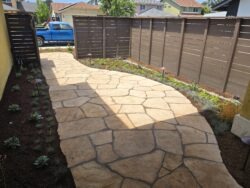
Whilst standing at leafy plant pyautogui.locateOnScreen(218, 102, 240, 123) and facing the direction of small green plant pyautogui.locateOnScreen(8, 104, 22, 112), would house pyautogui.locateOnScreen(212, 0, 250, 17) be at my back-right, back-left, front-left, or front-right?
back-right
